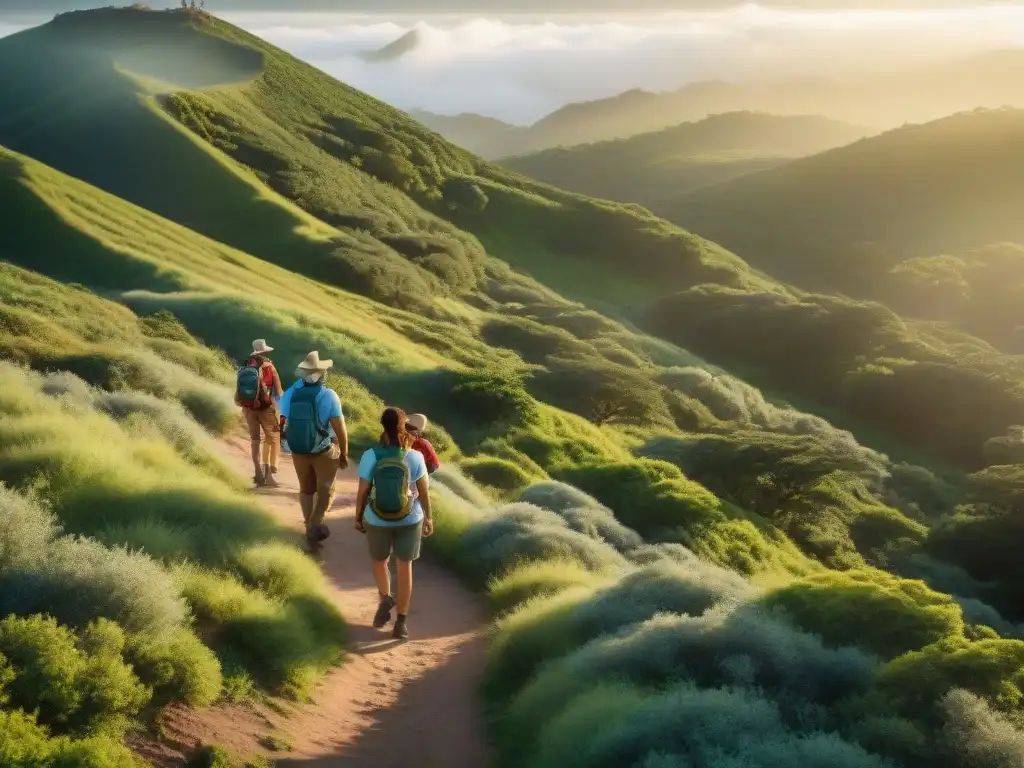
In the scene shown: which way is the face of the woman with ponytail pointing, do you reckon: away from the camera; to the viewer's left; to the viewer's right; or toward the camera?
away from the camera

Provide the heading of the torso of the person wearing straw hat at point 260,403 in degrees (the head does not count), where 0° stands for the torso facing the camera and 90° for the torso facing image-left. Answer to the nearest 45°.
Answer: approximately 225°

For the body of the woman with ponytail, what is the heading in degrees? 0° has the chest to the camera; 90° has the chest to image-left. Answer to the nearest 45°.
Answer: approximately 180°

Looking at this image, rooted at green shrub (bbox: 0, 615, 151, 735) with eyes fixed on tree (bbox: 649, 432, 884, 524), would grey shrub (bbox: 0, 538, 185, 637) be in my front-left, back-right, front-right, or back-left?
front-left

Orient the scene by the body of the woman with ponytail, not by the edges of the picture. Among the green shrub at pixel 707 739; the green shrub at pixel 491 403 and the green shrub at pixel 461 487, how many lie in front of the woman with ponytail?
2

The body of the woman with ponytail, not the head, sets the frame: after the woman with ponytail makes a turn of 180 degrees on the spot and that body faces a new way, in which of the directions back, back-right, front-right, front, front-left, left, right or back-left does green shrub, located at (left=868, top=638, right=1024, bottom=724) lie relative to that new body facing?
front-left

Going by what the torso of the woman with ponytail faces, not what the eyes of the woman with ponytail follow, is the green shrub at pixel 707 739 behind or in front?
behind

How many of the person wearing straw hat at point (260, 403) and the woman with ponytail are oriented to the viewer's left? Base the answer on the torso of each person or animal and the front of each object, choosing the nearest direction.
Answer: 0

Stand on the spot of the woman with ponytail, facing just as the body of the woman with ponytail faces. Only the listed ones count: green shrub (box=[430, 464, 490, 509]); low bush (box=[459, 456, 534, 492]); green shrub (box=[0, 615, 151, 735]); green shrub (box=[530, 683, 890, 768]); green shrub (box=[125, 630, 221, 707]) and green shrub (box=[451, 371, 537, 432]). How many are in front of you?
3

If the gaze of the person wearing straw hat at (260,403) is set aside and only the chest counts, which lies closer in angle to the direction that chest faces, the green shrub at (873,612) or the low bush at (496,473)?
the low bush

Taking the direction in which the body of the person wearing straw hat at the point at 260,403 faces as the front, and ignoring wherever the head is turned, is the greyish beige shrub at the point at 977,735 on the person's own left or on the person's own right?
on the person's own right

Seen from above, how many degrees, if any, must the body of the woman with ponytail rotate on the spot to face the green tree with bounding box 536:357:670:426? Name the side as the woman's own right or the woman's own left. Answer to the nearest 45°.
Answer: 0° — they already face it

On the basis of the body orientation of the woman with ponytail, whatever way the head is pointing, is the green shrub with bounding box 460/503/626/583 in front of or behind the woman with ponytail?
in front

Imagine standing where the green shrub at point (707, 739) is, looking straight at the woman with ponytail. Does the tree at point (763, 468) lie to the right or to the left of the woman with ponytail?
right
